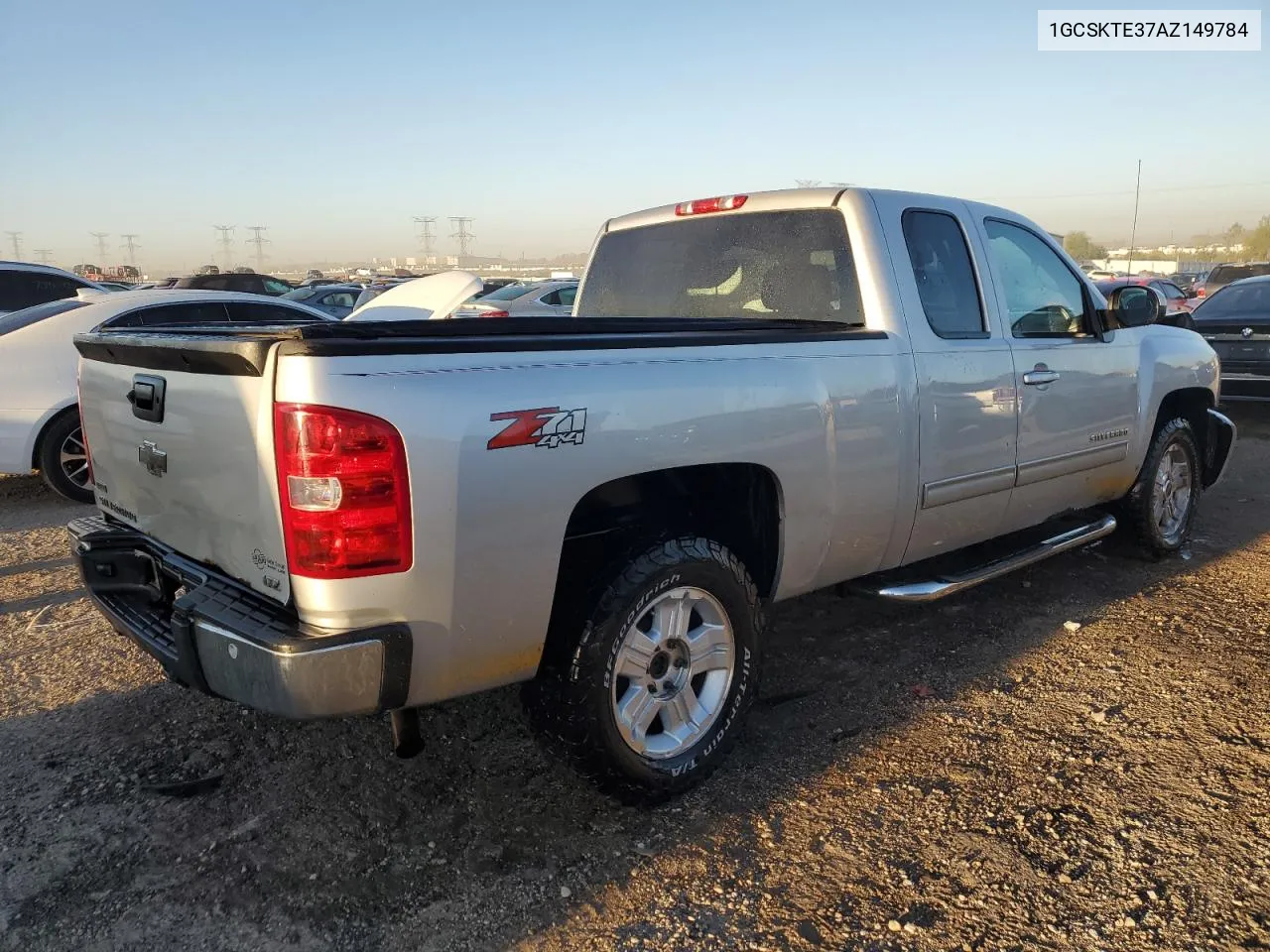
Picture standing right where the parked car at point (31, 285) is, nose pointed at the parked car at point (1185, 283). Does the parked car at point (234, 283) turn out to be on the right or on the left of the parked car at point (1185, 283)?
left

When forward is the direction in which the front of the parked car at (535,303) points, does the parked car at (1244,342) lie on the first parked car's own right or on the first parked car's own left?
on the first parked car's own right

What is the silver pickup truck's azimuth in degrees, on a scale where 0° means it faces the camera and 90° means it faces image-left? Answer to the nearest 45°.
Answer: approximately 225°

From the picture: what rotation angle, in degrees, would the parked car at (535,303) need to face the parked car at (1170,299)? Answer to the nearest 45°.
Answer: approximately 45° to its right

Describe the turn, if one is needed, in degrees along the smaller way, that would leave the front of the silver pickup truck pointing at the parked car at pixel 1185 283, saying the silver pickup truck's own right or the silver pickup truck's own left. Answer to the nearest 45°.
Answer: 0° — it already faces it

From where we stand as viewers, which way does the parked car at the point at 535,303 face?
facing away from the viewer and to the right of the viewer

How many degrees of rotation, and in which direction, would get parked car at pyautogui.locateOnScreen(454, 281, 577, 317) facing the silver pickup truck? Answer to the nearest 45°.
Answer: approximately 135° to its right
